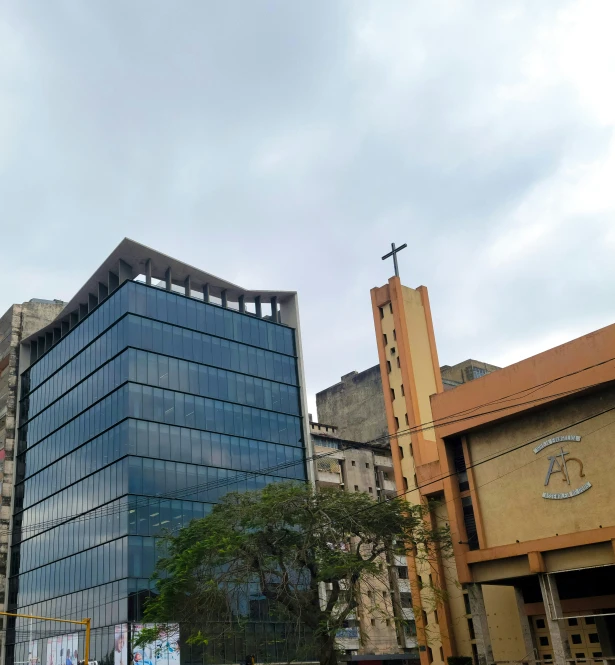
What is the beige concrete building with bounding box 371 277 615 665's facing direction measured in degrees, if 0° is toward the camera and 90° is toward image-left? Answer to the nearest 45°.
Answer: approximately 45°

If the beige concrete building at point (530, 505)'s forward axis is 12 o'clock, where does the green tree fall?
The green tree is roughly at 1 o'clock from the beige concrete building.
